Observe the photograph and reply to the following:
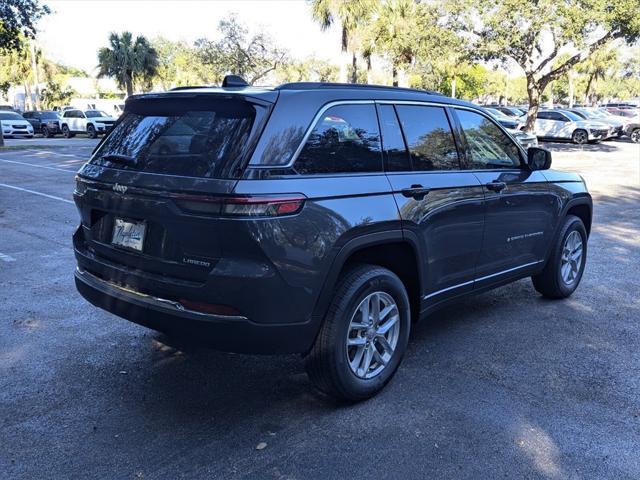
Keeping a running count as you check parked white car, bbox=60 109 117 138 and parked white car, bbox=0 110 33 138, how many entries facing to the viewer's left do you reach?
0

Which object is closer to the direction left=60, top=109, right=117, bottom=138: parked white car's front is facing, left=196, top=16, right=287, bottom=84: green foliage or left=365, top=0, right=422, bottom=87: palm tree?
the palm tree

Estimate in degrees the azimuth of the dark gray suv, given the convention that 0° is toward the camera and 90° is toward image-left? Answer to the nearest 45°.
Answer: approximately 225°

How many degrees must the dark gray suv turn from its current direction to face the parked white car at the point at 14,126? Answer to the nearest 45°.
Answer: approximately 90° to its left

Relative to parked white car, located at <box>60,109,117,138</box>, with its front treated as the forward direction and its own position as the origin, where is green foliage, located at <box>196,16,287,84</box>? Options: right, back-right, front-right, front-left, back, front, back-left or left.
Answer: left

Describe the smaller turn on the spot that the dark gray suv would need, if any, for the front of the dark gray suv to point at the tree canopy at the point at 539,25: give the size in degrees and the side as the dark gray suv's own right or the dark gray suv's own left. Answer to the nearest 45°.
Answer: approximately 45° to the dark gray suv's own left

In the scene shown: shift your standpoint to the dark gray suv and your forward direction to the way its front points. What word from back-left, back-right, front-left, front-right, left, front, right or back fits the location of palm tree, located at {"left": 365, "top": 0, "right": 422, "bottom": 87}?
front-left

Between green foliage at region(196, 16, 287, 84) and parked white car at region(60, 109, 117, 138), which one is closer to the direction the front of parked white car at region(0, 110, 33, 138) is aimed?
the parked white car

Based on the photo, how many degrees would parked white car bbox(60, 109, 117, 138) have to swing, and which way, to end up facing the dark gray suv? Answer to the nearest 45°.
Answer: approximately 45° to its right

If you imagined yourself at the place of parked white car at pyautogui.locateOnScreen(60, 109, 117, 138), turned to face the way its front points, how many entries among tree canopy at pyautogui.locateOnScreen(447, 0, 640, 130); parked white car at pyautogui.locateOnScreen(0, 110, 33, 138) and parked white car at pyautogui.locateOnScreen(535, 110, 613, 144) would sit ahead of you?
2

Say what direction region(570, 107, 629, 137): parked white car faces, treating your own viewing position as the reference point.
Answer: facing the viewer and to the right of the viewer

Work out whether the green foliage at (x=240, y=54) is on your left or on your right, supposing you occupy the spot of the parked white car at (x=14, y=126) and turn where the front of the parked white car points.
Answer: on your left
